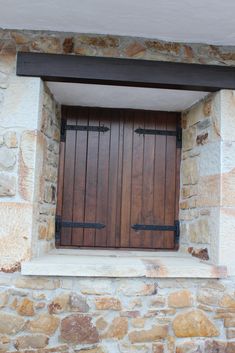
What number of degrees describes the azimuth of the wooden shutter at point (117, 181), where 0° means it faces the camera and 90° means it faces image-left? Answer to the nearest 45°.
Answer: approximately 0°
